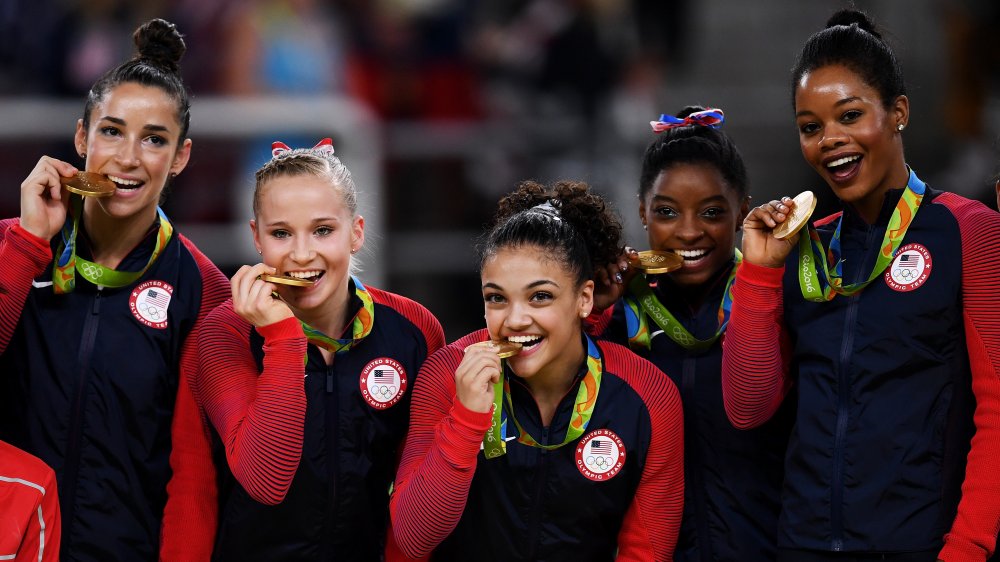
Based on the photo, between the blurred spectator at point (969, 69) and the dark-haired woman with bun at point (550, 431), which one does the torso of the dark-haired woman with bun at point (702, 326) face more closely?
the dark-haired woman with bun

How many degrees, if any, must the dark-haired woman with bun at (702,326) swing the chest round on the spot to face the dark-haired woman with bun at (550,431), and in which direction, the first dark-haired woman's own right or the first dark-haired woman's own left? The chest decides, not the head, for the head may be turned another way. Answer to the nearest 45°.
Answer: approximately 45° to the first dark-haired woman's own right

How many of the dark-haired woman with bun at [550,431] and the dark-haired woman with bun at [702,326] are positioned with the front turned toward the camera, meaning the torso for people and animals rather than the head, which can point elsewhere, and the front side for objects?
2

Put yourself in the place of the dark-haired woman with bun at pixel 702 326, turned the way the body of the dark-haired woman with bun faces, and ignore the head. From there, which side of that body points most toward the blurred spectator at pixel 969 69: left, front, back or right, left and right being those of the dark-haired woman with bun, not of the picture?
back

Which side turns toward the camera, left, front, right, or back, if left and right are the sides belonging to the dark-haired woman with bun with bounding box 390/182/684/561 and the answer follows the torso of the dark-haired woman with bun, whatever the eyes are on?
front

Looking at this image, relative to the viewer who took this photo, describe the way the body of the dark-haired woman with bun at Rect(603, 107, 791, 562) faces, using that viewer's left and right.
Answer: facing the viewer

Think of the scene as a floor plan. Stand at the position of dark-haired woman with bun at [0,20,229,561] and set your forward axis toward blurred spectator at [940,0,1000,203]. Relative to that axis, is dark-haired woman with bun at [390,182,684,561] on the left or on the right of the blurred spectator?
right

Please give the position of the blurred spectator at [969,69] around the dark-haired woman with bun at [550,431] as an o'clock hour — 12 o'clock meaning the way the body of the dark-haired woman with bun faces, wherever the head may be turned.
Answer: The blurred spectator is roughly at 7 o'clock from the dark-haired woman with bun.

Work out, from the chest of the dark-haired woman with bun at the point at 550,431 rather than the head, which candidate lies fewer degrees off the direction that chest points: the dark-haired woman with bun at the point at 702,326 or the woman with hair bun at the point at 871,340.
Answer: the woman with hair bun

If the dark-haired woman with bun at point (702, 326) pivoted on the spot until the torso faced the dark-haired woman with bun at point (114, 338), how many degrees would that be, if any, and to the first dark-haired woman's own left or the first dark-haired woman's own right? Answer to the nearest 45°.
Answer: approximately 90° to the first dark-haired woman's own right

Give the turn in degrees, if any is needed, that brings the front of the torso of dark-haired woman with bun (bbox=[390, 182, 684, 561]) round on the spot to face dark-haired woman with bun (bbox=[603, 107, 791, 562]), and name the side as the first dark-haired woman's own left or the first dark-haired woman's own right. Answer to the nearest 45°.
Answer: approximately 135° to the first dark-haired woman's own left
